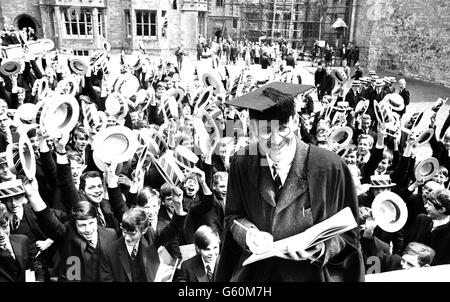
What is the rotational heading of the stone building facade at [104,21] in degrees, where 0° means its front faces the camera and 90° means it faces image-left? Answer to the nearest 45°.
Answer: approximately 0°
